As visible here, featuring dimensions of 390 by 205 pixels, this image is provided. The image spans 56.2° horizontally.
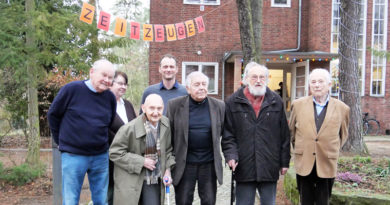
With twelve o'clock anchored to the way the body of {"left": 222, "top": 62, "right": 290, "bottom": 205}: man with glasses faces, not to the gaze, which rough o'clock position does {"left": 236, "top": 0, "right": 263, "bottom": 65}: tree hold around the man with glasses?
The tree is roughly at 6 o'clock from the man with glasses.

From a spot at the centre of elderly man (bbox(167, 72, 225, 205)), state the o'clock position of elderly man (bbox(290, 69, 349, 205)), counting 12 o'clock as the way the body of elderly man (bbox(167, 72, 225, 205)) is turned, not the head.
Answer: elderly man (bbox(290, 69, 349, 205)) is roughly at 9 o'clock from elderly man (bbox(167, 72, 225, 205)).

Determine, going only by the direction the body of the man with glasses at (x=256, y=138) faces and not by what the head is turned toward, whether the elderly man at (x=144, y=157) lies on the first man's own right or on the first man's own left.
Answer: on the first man's own right

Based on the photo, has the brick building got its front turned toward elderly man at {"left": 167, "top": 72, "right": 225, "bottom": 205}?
yes

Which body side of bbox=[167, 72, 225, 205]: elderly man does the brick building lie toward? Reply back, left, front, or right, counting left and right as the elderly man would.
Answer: back

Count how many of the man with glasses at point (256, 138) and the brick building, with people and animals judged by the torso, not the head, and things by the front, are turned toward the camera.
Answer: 2

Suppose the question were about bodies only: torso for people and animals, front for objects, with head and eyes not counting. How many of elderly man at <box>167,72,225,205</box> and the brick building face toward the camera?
2

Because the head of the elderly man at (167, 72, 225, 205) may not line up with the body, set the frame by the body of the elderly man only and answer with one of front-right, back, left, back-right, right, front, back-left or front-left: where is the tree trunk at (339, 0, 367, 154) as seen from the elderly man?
back-left

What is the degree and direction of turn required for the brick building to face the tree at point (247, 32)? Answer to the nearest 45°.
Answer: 0° — it already faces it
